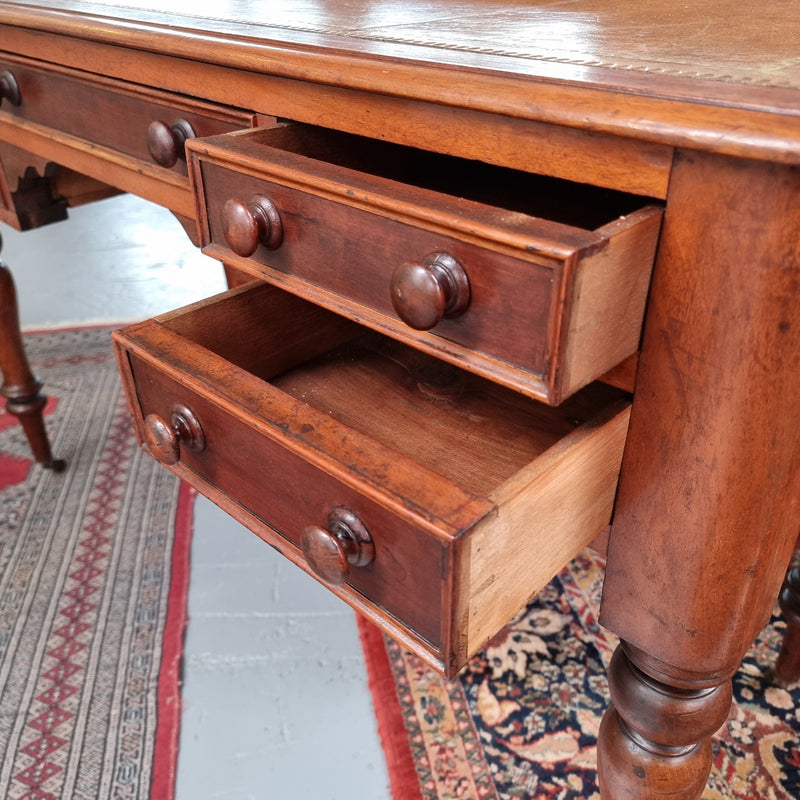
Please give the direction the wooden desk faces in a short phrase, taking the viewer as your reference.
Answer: facing the viewer and to the left of the viewer
